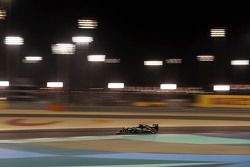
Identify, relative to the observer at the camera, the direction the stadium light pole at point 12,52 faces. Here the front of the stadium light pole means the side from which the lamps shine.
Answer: facing the viewer
